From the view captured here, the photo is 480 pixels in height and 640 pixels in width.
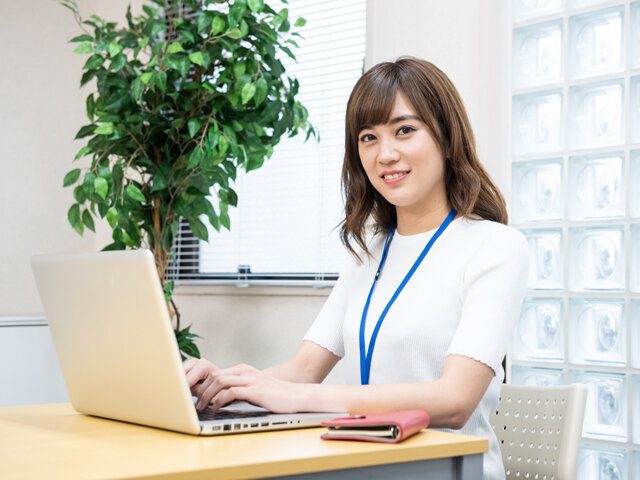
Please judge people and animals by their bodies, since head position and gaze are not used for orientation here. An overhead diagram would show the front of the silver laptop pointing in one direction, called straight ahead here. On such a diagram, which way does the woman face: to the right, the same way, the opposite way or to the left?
the opposite way

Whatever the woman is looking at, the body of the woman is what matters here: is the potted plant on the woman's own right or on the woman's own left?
on the woman's own right

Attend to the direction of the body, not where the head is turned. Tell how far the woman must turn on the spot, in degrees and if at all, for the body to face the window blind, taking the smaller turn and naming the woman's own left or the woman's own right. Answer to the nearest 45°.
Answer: approximately 135° to the woman's own right

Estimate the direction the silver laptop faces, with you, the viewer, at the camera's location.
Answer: facing away from the viewer and to the right of the viewer

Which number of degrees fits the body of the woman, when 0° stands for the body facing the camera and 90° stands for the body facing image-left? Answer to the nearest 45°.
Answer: approximately 45°

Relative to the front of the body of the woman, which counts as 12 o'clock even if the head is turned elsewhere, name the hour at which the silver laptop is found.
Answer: The silver laptop is roughly at 12 o'clock from the woman.
